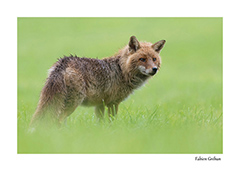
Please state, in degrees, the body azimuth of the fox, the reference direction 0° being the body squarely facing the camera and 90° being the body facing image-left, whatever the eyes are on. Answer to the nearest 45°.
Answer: approximately 270°
